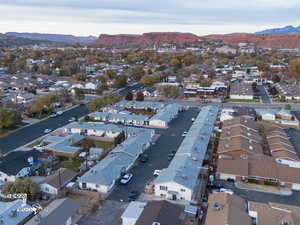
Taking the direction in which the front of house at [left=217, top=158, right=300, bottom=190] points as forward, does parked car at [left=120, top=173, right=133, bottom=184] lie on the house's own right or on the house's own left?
on the house's own right

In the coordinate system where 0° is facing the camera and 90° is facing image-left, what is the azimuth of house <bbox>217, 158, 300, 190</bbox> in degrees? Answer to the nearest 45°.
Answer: approximately 0°

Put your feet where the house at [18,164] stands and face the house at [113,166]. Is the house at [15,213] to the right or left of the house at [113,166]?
right

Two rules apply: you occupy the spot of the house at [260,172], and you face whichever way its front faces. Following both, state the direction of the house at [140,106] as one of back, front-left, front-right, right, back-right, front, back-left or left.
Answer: back-right

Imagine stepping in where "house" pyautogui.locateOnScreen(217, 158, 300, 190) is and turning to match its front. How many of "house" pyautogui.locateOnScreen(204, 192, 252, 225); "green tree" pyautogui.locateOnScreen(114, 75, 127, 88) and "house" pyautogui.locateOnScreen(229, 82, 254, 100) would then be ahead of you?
1

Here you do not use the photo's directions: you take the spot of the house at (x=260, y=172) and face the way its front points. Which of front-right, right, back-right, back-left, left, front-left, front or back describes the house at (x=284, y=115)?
back

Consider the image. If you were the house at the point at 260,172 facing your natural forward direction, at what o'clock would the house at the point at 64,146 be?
the house at the point at 64,146 is roughly at 3 o'clock from the house at the point at 260,172.

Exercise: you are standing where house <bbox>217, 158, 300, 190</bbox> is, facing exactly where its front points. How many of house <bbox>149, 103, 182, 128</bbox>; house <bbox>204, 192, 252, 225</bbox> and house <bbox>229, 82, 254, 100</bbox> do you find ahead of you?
1

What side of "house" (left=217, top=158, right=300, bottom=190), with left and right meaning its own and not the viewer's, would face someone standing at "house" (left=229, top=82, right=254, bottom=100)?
back

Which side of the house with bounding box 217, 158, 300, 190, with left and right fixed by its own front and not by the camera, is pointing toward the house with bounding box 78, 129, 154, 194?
right

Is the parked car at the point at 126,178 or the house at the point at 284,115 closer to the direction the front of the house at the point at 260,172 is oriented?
the parked car

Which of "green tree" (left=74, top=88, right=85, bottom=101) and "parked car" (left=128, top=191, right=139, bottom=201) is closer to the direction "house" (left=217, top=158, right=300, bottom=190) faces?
the parked car

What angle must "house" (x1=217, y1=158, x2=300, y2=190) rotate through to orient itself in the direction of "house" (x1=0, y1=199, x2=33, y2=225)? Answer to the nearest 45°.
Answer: approximately 45° to its right

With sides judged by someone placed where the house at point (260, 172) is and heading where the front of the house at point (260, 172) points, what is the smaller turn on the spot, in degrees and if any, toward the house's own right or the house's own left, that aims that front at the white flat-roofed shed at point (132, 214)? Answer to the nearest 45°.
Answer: approximately 45° to the house's own right

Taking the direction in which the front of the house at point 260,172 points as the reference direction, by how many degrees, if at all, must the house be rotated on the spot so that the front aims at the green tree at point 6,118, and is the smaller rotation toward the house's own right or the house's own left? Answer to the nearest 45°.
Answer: approximately 90° to the house's own right

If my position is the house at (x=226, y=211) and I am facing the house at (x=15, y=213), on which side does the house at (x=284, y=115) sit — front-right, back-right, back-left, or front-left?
back-right

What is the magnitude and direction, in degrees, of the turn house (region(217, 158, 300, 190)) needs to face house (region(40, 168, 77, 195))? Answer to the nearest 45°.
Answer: approximately 45° to its right

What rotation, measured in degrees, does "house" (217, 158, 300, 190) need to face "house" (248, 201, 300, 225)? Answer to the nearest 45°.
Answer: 0° — it already faces it

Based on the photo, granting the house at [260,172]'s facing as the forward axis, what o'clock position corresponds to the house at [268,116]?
the house at [268,116] is roughly at 6 o'clock from the house at [260,172].

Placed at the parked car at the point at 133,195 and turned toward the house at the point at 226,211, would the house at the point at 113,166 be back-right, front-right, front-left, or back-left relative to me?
back-left
